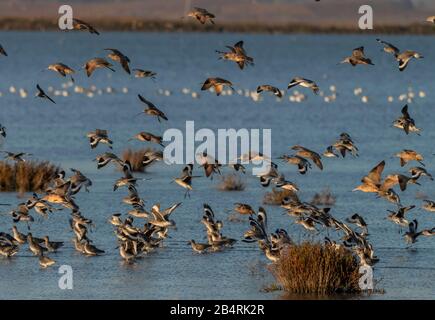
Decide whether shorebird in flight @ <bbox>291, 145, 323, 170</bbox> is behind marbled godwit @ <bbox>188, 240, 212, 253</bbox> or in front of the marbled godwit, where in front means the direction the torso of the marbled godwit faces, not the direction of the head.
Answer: behind

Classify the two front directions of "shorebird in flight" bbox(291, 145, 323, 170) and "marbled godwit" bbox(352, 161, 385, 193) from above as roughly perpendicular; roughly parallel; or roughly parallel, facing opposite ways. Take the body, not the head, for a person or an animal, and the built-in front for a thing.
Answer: roughly parallel

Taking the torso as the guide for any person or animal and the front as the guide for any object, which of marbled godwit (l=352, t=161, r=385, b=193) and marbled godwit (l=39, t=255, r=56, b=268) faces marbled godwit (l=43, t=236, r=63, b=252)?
marbled godwit (l=352, t=161, r=385, b=193)

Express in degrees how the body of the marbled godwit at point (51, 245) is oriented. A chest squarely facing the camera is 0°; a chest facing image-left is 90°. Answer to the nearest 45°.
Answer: approximately 90°

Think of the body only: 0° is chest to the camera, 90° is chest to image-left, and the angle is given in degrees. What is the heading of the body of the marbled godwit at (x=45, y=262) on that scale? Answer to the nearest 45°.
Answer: approximately 90°

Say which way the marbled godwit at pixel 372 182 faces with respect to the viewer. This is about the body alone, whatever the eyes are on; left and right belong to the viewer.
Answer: facing to the left of the viewer

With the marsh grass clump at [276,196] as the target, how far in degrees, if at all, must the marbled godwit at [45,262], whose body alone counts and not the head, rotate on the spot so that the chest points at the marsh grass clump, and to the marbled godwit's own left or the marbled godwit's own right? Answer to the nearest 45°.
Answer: approximately 135° to the marbled godwit's own right
